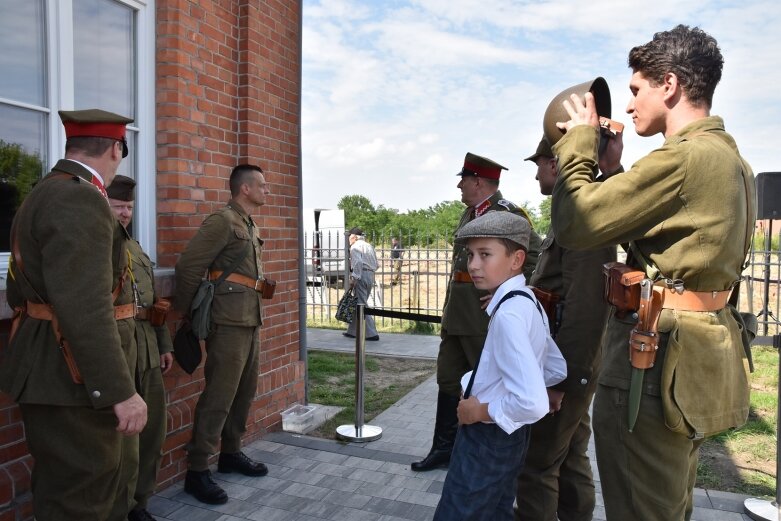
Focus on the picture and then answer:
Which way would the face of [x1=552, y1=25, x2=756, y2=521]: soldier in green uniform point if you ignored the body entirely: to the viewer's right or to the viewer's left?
to the viewer's left

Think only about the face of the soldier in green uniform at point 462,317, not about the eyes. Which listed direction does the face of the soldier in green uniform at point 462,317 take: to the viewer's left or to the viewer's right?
to the viewer's left

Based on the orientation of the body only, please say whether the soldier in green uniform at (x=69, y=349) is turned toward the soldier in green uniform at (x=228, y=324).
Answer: yes

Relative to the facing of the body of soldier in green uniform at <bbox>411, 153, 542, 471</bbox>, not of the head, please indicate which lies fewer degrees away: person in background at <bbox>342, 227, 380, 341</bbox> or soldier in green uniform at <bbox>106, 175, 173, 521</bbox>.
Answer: the soldier in green uniform

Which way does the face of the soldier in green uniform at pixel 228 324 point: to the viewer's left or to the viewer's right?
to the viewer's right

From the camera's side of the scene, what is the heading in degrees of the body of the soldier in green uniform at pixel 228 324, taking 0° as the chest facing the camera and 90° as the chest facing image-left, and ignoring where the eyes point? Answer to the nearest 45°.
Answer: approximately 270°

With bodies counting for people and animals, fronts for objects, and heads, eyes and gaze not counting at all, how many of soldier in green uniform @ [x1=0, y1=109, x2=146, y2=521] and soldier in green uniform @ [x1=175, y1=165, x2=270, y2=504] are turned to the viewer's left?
0

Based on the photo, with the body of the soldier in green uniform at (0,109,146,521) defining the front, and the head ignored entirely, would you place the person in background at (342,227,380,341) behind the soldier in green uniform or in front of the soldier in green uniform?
in front
